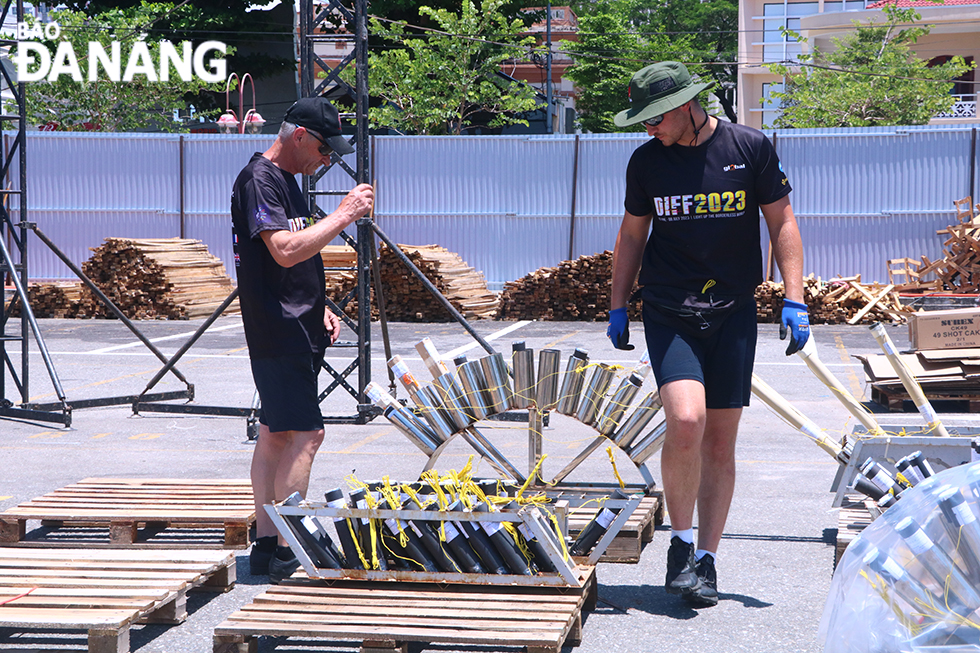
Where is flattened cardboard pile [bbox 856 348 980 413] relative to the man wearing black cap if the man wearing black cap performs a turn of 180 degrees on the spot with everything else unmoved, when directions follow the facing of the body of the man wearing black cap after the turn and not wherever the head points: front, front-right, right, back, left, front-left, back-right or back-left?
back-right

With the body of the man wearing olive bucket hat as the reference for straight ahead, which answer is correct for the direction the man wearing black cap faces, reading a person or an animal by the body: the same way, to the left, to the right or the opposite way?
to the left

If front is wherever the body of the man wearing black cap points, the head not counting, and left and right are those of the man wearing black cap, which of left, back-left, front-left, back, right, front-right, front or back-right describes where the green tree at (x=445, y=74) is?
left

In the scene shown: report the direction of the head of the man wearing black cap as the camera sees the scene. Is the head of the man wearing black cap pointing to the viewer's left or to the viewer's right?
to the viewer's right

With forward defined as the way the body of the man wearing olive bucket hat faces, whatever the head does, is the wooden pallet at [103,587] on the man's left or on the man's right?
on the man's right

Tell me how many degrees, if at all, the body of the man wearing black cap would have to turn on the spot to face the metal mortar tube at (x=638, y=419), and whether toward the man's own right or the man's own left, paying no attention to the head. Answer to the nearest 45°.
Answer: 0° — they already face it

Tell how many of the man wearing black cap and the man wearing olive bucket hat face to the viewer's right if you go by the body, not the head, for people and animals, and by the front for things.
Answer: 1

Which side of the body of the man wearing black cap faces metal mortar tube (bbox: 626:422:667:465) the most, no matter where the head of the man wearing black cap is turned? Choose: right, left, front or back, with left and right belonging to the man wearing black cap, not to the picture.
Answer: front

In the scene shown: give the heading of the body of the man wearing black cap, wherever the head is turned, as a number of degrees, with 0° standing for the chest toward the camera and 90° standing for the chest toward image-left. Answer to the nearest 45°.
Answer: approximately 270°

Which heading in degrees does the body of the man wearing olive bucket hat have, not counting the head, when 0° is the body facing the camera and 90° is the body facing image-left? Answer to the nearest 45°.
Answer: approximately 0°
